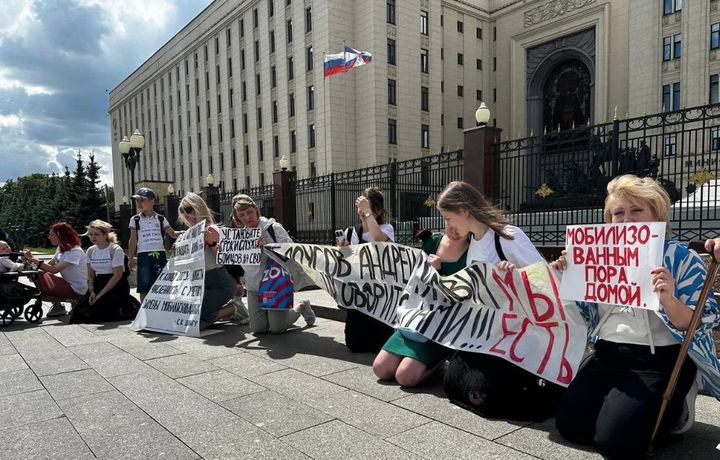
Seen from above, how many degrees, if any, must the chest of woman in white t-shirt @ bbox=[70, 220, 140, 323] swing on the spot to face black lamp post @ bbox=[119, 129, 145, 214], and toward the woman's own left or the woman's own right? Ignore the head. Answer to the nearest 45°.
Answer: approximately 135° to the woman's own right

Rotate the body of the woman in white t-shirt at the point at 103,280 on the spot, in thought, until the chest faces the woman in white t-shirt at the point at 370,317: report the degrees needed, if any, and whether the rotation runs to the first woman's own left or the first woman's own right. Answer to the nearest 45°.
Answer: approximately 90° to the first woman's own left

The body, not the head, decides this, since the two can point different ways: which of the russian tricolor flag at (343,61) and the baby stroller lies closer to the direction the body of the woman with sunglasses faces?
the baby stroller

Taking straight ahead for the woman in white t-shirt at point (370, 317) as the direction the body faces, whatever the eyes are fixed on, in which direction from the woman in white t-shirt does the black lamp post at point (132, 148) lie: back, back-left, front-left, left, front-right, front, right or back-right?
right

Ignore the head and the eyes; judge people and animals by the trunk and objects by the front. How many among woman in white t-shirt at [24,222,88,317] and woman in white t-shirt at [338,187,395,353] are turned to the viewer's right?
0

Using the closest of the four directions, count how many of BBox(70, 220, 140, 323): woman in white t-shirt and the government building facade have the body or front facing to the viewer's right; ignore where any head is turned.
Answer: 0
